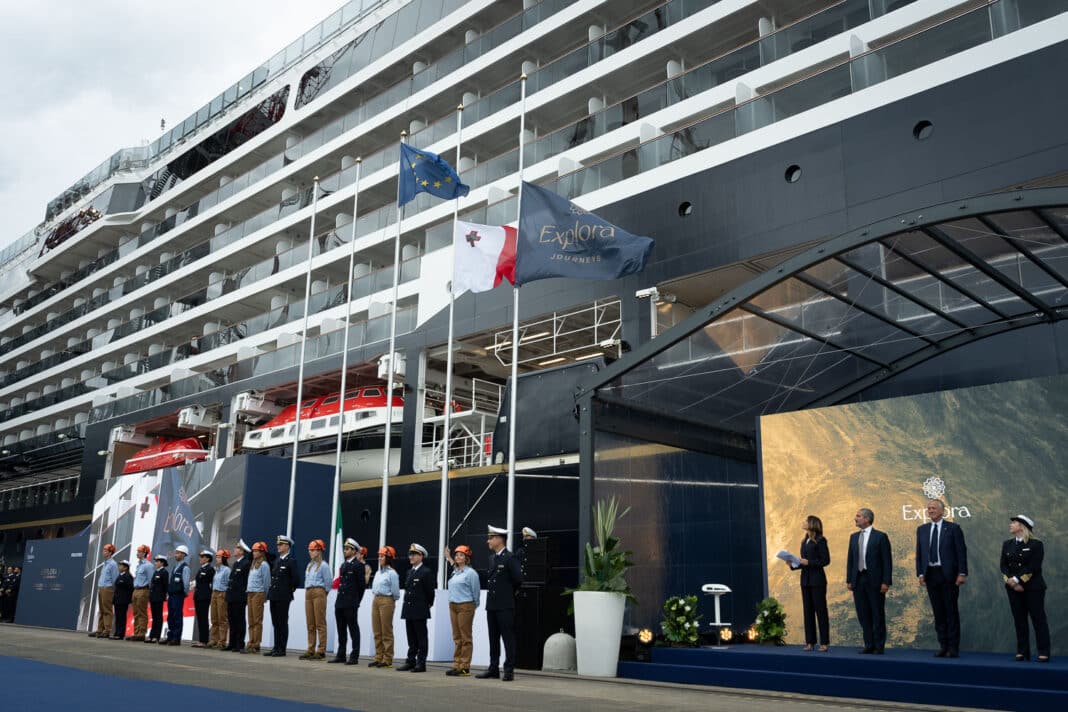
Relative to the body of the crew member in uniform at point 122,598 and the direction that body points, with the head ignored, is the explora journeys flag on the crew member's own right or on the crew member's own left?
on the crew member's own left

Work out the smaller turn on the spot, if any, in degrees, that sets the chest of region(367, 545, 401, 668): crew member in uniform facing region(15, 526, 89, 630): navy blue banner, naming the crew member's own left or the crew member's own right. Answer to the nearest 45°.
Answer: approximately 90° to the crew member's own right

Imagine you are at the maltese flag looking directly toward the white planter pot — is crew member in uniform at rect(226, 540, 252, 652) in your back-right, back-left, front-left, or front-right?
back-right

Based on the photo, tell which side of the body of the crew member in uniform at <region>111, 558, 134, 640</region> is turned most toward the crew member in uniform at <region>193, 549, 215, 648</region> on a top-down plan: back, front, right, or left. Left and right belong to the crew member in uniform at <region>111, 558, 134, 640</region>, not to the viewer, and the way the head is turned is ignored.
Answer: left

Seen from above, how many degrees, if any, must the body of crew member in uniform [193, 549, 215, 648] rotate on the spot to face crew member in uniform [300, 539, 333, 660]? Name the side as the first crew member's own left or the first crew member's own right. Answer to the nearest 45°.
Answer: approximately 90° to the first crew member's own left

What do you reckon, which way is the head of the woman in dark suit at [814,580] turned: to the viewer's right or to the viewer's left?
to the viewer's left
